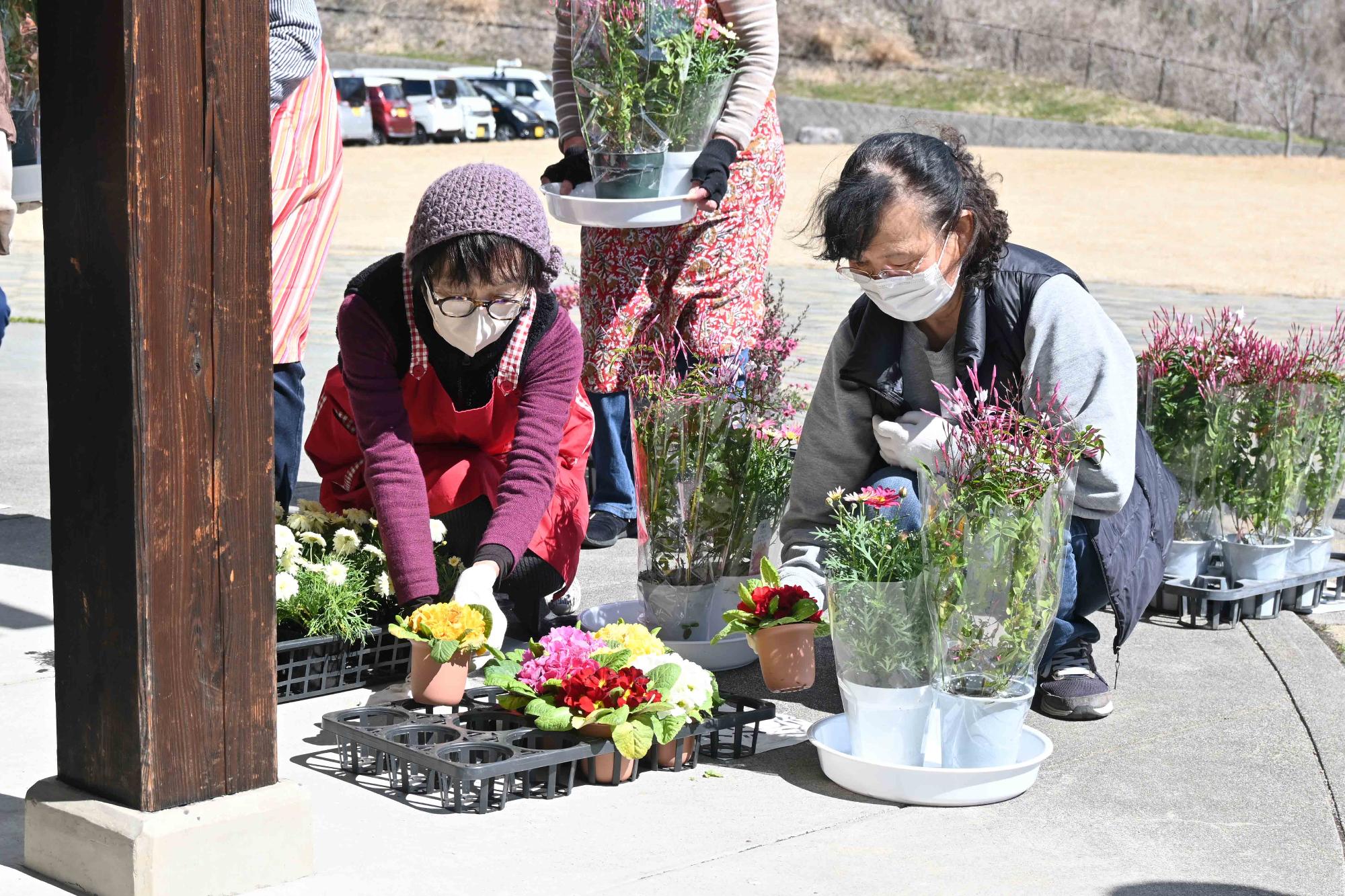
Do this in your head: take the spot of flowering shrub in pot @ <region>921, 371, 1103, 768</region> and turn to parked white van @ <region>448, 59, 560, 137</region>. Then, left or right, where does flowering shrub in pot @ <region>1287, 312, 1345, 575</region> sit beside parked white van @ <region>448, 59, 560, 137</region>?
right

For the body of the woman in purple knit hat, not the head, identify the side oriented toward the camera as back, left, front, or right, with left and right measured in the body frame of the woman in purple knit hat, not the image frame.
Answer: front

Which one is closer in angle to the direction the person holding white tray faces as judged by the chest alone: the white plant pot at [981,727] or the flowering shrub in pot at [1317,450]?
the white plant pot

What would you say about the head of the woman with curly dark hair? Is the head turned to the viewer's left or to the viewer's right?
to the viewer's left

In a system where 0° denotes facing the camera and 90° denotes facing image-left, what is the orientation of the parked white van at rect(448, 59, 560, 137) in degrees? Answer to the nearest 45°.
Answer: approximately 315°

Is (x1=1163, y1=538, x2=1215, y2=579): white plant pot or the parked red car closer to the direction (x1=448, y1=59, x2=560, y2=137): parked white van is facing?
the white plant pot

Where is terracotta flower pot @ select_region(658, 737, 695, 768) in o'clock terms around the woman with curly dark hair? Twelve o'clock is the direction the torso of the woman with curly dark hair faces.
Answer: The terracotta flower pot is roughly at 12 o'clock from the woman with curly dark hair.

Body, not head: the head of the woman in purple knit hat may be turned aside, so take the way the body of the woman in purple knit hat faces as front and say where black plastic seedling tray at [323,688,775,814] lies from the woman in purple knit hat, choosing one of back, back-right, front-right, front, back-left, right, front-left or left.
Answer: front

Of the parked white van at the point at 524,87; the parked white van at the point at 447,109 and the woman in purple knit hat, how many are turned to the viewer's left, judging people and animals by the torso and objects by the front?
0

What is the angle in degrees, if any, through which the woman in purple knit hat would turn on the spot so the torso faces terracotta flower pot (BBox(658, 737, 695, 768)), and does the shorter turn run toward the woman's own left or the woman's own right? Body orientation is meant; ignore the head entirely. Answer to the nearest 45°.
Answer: approximately 45° to the woman's own left

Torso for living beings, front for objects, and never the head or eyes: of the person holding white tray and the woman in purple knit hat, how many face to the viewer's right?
0
